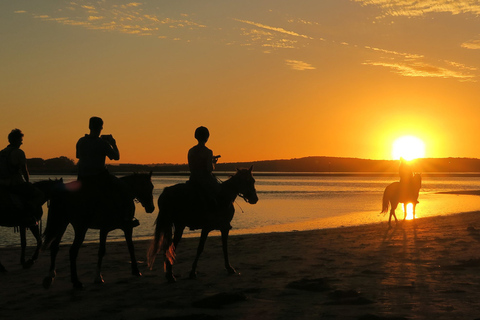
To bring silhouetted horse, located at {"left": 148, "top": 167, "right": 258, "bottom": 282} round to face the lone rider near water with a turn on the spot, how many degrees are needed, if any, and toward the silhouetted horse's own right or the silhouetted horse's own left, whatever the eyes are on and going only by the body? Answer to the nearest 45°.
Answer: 0° — it already faces them

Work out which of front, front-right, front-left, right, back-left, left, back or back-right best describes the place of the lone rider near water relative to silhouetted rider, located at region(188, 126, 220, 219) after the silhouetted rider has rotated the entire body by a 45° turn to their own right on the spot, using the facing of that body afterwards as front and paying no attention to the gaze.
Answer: front-left

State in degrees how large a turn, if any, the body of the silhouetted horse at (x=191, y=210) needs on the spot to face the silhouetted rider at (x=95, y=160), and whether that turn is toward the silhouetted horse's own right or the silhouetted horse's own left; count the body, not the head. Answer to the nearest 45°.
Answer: approximately 135° to the silhouetted horse's own left

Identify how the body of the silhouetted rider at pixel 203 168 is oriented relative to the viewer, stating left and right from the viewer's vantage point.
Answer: facing away from the viewer and to the right of the viewer

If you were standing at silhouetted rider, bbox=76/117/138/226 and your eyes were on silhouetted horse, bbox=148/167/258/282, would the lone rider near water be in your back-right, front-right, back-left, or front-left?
front-left

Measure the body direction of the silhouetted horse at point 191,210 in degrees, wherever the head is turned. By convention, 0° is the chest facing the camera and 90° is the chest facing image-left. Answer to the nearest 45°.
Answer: approximately 225°

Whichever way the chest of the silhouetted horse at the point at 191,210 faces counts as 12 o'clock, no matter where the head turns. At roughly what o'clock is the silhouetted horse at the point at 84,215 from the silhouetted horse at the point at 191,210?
the silhouetted horse at the point at 84,215 is roughly at 7 o'clock from the silhouetted horse at the point at 191,210.

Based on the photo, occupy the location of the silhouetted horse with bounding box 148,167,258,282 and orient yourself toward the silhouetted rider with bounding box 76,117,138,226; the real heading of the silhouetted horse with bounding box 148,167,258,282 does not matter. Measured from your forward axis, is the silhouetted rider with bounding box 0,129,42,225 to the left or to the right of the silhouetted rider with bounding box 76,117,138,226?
right

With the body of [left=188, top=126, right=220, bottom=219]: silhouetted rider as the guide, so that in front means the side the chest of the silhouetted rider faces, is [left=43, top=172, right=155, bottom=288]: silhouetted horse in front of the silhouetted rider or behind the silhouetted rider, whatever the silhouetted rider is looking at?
behind

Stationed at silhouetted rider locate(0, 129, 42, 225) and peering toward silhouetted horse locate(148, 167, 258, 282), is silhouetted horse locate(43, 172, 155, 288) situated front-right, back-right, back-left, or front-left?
front-right

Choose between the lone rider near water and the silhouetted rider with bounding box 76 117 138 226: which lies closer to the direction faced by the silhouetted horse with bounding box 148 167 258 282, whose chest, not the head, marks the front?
the lone rider near water

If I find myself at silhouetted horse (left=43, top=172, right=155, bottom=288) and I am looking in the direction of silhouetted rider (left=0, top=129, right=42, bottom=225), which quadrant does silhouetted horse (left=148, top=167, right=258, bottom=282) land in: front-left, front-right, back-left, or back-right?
back-right
